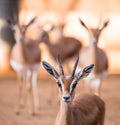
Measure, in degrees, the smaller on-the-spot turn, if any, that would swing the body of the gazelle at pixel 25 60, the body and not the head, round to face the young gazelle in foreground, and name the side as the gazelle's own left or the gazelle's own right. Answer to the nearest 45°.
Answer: approximately 45° to the gazelle's own left

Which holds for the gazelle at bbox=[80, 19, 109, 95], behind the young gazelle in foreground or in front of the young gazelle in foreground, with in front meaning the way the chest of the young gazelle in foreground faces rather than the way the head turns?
behind

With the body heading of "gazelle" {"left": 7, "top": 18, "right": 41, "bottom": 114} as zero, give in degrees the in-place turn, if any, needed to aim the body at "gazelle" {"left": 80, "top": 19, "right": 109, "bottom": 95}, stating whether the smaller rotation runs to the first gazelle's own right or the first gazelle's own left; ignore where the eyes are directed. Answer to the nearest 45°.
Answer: approximately 135° to the first gazelle's own left

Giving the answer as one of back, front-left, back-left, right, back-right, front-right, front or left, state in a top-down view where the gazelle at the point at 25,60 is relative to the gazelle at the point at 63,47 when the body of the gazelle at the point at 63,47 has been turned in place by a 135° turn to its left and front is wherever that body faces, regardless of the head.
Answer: right

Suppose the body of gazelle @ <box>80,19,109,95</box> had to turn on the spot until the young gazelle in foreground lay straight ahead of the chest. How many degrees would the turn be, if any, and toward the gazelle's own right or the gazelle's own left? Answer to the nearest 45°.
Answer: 0° — it already faces it

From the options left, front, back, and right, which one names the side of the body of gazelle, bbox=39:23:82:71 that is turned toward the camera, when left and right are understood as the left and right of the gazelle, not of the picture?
left

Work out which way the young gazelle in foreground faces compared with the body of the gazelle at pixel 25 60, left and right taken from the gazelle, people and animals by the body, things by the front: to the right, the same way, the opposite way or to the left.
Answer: the same way

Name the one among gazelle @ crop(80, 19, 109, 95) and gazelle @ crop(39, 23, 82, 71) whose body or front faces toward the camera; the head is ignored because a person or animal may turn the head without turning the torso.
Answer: gazelle @ crop(80, 19, 109, 95)

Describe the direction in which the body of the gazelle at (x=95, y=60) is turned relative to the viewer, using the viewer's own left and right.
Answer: facing the viewer

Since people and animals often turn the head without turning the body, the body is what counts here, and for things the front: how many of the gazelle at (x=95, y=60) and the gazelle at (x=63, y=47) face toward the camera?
1

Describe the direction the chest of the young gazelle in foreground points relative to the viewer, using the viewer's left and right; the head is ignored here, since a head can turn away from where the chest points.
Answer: facing the viewer and to the left of the viewer

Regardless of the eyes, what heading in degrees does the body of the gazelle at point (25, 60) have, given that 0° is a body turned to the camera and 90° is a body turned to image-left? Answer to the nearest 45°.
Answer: approximately 45°
